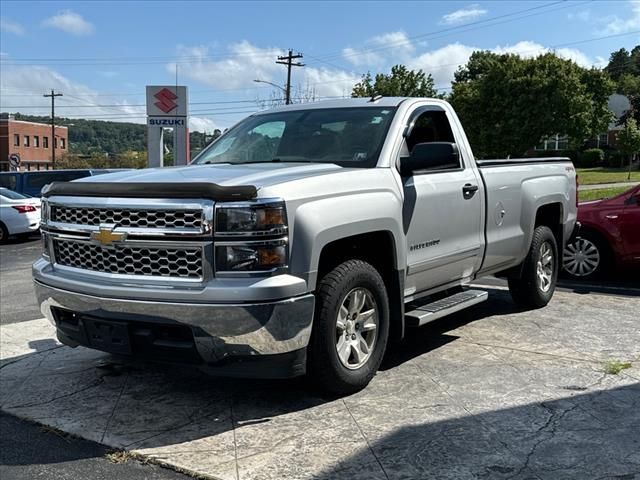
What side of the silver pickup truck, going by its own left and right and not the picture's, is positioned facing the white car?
right

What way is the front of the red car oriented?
to the viewer's left

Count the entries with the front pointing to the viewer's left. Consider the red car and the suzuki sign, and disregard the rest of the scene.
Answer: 1

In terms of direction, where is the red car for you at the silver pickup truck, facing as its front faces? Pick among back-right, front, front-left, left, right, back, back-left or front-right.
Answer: back

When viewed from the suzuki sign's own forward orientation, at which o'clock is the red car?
The red car is roughly at 11 o'clock from the suzuki sign.

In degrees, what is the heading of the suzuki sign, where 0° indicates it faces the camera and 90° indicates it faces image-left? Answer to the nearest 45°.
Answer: approximately 0°

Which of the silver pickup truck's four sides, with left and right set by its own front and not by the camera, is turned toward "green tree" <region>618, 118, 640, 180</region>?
back

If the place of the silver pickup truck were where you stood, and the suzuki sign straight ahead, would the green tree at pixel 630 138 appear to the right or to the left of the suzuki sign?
right

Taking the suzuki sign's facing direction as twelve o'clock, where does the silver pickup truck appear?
The silver pickup truck is roughly at 12 o'clock from the suzuki sign.

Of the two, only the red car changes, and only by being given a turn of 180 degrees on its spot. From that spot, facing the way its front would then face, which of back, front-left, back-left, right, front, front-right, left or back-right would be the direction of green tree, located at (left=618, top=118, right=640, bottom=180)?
left
